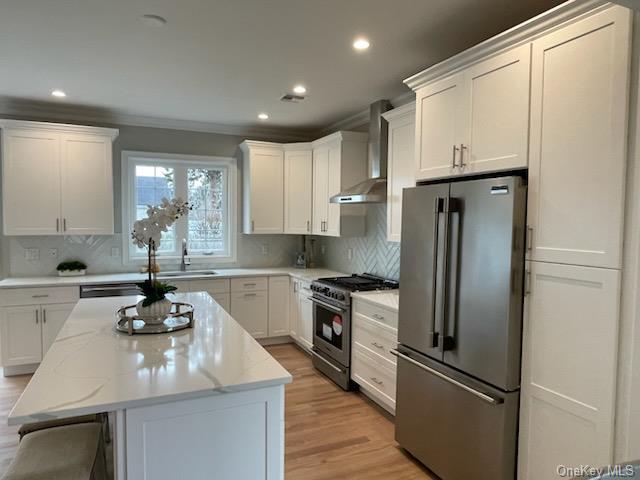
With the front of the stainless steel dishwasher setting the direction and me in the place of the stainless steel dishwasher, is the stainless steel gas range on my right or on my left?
on my left

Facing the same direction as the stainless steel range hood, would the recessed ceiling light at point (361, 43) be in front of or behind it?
in front

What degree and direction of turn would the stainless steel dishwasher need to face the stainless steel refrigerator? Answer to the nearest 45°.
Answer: approximately 45° to its left

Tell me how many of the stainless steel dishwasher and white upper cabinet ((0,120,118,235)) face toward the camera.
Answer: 2

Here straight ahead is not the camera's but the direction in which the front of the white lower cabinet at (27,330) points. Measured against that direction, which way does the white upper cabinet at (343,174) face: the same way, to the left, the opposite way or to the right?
to the right

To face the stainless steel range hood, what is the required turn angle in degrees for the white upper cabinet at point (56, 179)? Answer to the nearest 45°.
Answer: approximately 45° to its left

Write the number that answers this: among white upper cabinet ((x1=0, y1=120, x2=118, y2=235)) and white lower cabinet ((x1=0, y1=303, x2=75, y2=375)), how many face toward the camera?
2

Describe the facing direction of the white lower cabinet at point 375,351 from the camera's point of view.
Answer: facing the viewer and to the left of the viewer

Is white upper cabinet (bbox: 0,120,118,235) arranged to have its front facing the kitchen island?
yes

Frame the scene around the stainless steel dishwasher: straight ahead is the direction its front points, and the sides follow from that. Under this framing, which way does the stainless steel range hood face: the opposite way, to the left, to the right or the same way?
to the right

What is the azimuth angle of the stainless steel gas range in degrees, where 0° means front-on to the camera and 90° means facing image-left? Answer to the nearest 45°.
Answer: approximately 45°

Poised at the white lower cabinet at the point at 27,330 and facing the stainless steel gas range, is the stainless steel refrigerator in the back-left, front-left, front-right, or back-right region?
front-right

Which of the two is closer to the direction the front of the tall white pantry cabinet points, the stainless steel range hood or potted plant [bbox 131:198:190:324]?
the potted plant

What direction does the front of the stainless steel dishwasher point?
toward the camera

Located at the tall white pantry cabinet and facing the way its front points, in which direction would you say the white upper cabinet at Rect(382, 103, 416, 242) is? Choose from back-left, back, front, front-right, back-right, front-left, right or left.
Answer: right
